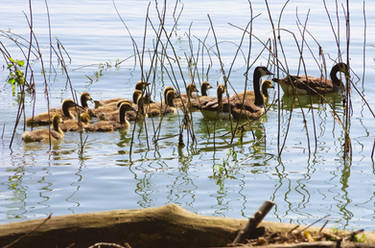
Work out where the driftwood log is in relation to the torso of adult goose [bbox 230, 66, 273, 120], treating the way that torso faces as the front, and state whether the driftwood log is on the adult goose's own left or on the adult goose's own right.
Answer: on the adult goose's own right

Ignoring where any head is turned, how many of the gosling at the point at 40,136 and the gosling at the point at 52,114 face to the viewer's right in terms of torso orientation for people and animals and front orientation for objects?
2

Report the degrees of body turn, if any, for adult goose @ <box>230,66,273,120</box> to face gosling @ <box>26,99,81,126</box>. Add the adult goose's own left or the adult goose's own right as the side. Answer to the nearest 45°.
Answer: approximately 180°

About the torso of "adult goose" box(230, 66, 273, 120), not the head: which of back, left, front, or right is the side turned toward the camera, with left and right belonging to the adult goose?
right

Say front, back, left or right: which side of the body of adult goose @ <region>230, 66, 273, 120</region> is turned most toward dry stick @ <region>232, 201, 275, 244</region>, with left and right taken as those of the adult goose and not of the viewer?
right

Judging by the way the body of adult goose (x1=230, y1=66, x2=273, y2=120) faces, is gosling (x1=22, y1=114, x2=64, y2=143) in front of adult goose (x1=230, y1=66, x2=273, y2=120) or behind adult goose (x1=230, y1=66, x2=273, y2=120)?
behind

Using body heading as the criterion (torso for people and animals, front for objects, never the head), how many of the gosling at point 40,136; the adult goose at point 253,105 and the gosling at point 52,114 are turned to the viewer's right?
3
